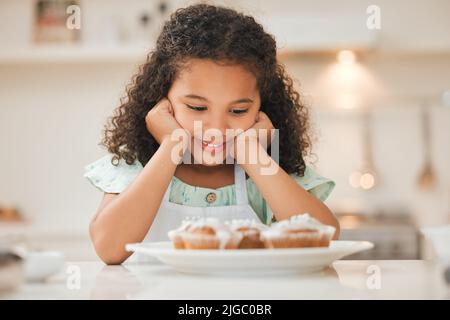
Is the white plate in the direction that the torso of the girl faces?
yes

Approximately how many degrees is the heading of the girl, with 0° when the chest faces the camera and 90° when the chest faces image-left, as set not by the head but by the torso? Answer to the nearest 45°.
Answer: approximately 0°
